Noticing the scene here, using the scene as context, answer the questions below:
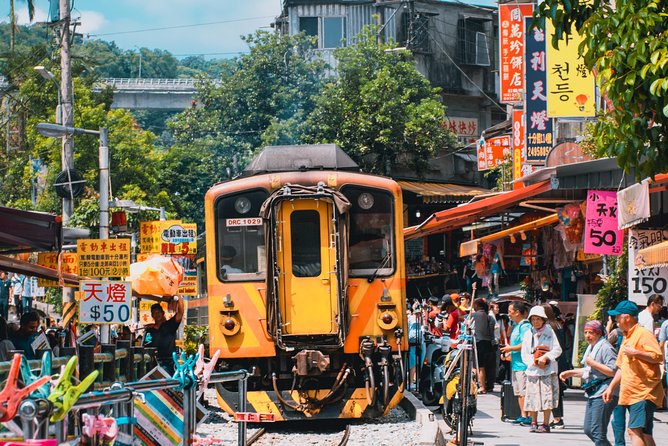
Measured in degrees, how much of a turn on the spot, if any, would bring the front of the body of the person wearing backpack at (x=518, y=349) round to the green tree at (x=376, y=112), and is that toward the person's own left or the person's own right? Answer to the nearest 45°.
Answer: approximately 90° to the person's own right

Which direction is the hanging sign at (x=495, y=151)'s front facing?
toward the camera

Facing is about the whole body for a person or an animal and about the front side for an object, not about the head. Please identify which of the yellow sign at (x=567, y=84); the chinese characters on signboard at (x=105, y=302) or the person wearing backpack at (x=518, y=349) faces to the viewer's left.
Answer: the person wearing backpack

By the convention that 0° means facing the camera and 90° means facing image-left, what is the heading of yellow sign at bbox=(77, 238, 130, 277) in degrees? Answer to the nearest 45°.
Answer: approximately 0°

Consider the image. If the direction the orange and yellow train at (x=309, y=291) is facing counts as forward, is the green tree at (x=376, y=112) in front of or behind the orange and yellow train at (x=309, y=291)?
behind

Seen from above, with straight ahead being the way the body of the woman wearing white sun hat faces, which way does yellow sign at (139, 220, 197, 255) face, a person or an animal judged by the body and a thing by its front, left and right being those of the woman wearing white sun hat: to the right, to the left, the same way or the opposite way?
the same way

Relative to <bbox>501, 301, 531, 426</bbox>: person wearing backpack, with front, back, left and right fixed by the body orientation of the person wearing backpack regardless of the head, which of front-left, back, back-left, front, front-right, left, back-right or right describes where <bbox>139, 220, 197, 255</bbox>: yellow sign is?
front-right

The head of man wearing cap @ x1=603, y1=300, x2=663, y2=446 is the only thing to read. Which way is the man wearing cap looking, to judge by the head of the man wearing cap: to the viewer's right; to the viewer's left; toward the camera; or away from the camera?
to the viewer's left

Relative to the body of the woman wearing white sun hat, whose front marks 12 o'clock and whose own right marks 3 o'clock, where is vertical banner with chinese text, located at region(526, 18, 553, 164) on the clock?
The vertical banner with chinese text is roughly at 6 o'clock from the woman wearing white sun hat.

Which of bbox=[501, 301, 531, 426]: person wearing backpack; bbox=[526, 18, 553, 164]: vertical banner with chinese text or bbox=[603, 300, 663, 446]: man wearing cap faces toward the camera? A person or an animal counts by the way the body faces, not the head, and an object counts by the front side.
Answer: the vertical banner with chinese text

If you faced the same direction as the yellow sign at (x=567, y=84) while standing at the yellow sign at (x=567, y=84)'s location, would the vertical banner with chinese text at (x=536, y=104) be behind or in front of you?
behind

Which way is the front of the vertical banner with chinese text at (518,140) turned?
toward the camera

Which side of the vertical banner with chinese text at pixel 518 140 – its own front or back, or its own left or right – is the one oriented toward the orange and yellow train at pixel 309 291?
front

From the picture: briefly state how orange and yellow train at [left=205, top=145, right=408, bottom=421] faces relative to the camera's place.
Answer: facing the viewer

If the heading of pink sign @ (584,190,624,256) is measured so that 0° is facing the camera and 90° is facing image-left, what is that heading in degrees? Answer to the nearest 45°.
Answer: approximately 0°

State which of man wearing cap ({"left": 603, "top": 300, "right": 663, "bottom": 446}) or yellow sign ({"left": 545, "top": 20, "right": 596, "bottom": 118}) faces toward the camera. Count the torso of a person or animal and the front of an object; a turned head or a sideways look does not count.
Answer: the yellow sign

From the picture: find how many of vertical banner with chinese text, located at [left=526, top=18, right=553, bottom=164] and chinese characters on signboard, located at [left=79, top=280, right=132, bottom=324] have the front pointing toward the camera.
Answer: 2

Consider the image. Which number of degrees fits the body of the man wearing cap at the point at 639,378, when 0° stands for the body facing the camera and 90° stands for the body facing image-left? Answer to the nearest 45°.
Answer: approximately 90°
